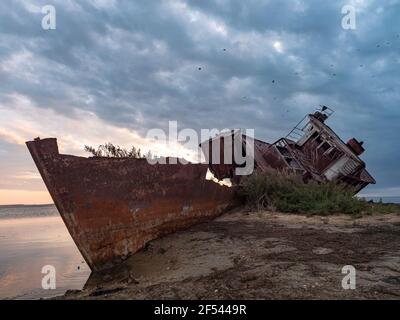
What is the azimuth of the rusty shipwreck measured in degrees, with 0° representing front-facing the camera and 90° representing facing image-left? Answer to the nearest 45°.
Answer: approximately 45°

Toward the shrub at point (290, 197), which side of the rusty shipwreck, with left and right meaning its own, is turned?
back
